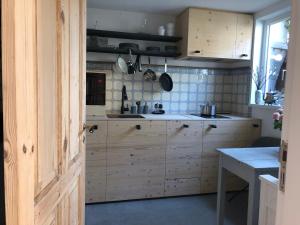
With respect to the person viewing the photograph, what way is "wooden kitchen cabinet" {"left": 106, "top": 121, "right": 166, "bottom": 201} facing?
facing the viewer

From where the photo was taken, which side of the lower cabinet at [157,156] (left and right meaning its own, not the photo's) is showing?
front

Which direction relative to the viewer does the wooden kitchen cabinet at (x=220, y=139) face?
toward the camera

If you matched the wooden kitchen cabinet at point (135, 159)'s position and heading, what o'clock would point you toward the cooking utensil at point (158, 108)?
The cooking utensil is roughly at 7 o'clock from the wooden kitchen cabinet.

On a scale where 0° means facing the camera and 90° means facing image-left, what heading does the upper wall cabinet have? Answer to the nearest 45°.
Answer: approximately 315°

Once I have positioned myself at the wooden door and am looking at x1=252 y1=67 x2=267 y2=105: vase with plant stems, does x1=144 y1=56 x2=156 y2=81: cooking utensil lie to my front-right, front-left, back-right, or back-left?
front-left

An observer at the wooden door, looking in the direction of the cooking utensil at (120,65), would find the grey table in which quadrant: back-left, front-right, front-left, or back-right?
front-right

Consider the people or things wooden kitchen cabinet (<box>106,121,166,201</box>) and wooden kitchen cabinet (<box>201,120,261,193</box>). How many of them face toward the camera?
2

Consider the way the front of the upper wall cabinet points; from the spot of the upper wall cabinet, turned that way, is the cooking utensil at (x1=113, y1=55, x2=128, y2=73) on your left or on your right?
on your right

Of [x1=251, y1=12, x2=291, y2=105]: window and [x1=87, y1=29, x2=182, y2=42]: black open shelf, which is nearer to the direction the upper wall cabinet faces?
the window
